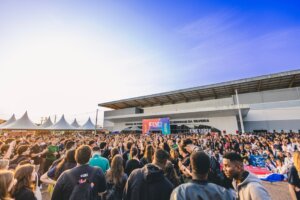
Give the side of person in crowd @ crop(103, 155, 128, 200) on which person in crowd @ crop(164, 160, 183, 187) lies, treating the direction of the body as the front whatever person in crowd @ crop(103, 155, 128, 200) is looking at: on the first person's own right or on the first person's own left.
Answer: on the first person's own right

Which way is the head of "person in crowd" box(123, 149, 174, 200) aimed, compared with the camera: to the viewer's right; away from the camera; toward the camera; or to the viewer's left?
away from the camera

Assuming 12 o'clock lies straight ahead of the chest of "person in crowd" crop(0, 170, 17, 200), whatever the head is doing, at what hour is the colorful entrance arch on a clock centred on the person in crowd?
The colorful entrance arch is roughly at 12 o'clock from the person in crowd.

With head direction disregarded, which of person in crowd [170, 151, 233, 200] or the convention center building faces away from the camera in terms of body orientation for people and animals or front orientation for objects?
the person in crowd

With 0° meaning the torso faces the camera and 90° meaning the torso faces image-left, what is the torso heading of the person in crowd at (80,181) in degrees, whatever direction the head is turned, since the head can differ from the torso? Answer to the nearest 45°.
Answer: approximately 180°

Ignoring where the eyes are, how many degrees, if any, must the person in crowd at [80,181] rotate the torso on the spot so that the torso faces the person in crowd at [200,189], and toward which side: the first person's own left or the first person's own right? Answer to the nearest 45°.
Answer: approximately 135° to the first person's own right

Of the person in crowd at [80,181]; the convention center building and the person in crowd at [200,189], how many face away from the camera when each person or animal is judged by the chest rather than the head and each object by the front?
2

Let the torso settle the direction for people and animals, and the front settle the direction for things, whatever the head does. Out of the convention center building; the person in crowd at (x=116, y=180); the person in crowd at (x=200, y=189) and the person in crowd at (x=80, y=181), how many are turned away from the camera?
3

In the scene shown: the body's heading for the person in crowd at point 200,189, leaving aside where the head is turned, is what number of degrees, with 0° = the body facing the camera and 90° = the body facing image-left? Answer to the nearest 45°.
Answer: approximately 180°

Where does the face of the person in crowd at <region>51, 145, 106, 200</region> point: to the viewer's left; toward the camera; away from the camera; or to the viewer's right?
away from the camera

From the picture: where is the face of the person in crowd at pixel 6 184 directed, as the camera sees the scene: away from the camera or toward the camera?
away from the camera

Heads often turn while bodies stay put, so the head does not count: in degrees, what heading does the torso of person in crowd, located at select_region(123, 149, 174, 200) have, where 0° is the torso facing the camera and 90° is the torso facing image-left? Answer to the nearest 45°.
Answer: approximately 225°

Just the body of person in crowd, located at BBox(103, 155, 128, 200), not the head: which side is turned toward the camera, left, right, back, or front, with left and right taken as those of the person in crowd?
back

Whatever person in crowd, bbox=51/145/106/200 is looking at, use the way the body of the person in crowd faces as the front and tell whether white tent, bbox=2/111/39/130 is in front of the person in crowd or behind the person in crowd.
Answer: in front

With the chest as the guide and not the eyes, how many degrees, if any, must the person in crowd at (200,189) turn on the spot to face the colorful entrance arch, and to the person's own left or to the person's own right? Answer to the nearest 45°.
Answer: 0° — they already face it

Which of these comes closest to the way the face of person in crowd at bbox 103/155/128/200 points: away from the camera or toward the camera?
away from the camera

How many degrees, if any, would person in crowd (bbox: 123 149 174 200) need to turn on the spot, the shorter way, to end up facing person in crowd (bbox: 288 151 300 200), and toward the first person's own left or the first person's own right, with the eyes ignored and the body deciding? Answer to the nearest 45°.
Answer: approximately 45° to the first person's own right
